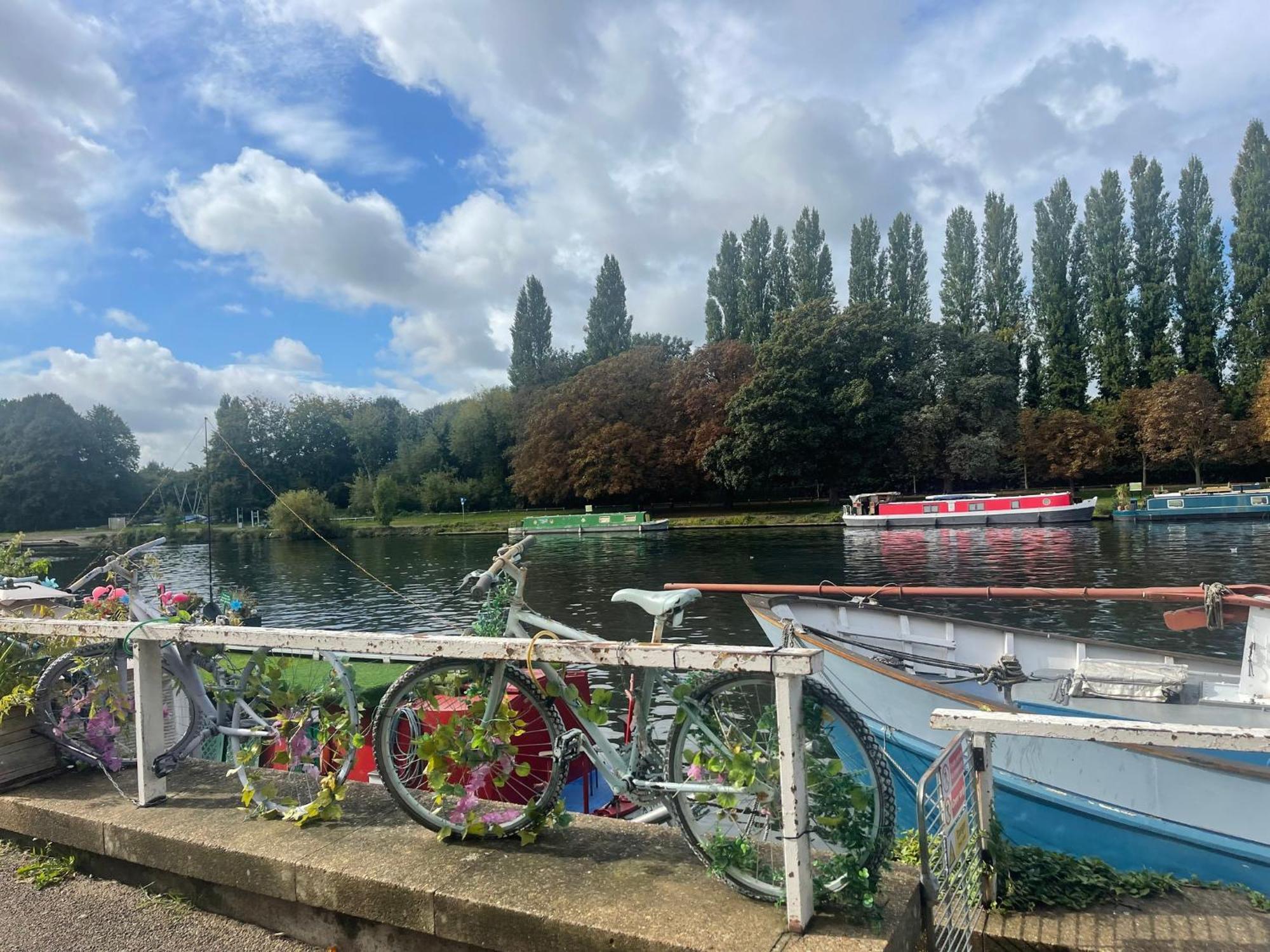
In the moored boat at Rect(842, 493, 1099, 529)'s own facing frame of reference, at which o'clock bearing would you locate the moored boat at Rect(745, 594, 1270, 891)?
the moored boat at Rect(745, 594, 1270, 891) is roughly at 3 o'clock from the moored boat at Rect(842, 493, 1099, 529).

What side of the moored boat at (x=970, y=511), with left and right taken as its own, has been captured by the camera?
right

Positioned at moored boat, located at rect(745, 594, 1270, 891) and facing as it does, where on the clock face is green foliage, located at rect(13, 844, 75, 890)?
The green foliage is roughly at 9 o'clock from the moored boat.

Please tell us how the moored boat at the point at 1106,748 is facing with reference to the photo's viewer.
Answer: facing away from the viewer and to the left of the viewer

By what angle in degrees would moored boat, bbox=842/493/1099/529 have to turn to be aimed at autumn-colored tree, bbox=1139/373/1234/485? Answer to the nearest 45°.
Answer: approximately 45° to its left

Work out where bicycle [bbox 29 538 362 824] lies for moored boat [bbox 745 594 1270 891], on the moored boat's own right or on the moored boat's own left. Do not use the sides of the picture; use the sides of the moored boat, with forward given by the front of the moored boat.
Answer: on the moored boat's own left

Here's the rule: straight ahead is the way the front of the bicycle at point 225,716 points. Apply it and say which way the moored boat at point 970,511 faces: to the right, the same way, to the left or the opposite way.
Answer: the opposite way

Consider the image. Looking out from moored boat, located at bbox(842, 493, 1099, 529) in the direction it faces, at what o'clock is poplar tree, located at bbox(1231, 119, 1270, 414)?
The poplar tree is roughly at 11 o'clock from the moored boat.

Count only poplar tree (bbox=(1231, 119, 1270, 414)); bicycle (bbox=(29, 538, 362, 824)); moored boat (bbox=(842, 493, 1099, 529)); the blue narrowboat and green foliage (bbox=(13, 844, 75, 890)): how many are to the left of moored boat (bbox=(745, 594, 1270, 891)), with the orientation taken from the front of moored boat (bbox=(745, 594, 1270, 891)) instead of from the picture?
2

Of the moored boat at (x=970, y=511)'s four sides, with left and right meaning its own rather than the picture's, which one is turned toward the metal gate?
right

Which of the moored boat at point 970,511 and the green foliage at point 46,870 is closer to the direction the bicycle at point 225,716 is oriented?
the green foliage

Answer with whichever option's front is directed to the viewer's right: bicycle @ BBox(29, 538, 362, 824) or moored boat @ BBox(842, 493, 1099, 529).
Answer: the moored boat
